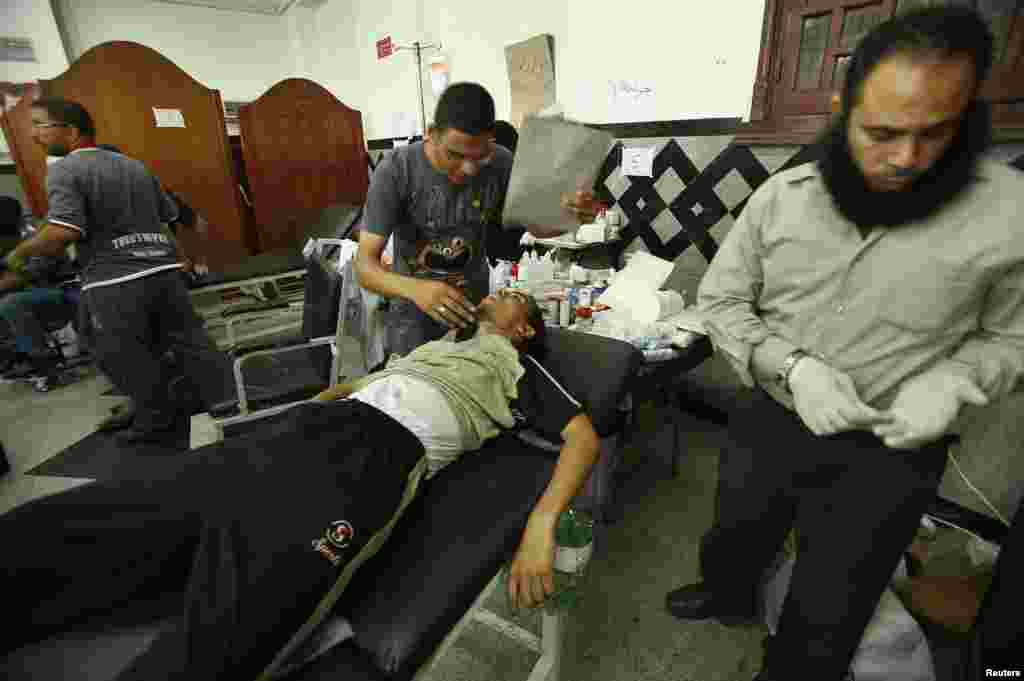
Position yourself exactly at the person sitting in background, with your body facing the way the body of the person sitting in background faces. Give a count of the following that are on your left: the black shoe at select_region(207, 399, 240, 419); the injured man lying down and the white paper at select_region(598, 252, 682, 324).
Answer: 0

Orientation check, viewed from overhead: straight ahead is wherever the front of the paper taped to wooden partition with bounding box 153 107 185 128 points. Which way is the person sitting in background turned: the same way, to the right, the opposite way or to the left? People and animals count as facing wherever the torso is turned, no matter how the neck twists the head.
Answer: to the left

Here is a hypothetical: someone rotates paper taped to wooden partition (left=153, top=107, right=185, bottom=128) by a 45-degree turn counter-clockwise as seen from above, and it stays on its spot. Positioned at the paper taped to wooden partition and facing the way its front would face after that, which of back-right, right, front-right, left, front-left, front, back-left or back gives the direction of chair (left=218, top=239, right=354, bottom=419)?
front-right

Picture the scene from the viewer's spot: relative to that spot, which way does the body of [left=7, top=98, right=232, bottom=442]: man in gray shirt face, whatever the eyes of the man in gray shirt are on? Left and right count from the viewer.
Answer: facing away from the viewer and to the left of the viewer

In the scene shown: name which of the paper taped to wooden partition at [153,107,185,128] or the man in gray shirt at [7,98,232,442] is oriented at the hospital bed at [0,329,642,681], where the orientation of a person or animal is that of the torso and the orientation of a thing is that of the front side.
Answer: the paper taped to wooden partition

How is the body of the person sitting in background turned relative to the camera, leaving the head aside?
to the viewer's right

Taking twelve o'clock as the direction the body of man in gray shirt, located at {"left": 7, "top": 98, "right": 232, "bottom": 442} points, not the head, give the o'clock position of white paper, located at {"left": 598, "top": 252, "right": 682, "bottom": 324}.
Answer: The white paper is roughly at 6 o'clock from the man in gray shirt.

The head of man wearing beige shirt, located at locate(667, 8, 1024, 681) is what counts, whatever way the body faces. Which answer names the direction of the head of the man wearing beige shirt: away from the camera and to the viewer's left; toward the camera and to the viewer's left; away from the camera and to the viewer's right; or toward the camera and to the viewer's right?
toward the camera and to the viewer's left

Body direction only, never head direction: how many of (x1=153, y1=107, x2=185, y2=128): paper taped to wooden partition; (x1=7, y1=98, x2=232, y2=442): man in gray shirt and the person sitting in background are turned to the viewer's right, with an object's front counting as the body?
1

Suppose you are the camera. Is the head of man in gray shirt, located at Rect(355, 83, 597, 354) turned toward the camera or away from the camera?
toward the camera

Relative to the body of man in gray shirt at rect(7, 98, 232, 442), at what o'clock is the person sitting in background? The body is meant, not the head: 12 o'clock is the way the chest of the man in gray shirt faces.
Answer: The person sitting in background is roughly at 1 o'clock from the man in gray shirt.

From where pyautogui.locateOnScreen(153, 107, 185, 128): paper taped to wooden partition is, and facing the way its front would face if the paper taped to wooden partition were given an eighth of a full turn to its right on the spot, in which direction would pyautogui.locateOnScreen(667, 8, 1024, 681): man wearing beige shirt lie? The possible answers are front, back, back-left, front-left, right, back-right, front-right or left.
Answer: front-left

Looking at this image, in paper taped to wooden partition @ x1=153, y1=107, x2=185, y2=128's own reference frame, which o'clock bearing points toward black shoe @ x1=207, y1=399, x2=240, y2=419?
The black shoe is roughly at 12 o'clock from the paper taped to wooden partition.

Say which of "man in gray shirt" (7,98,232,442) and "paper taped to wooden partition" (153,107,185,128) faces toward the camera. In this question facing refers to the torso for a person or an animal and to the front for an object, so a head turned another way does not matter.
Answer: the paper taped to wooden partition

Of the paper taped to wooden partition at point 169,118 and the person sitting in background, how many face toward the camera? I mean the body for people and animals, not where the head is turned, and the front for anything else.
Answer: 1

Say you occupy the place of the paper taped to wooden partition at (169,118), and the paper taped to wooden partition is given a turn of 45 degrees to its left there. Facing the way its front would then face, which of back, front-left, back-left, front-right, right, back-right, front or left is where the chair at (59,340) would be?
right

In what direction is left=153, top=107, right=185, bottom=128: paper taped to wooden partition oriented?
toward the camera
